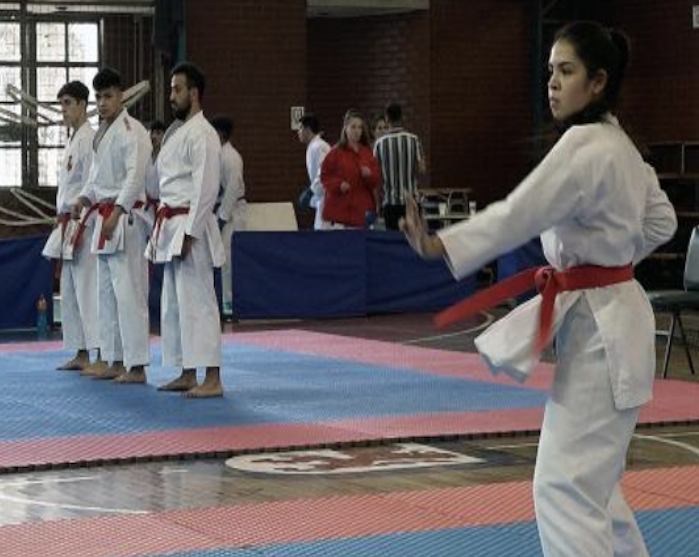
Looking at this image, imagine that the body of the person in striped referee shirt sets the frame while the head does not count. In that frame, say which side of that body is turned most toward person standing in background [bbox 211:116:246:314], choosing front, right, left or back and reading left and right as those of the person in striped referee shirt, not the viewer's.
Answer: left

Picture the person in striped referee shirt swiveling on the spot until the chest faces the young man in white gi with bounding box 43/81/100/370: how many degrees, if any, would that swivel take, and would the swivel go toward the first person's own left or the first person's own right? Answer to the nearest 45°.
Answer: approximately 135° to the first person's own left

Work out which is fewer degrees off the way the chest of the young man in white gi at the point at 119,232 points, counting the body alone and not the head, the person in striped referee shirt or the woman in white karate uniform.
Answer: the woman in white karate uniform

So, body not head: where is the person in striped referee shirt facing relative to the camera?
away from the camera

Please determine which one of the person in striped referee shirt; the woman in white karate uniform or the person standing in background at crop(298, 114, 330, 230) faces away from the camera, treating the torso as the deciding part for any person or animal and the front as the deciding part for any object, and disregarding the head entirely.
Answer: the person in striped referee shirt

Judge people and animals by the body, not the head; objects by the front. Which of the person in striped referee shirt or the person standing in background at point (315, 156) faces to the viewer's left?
the person standing in background

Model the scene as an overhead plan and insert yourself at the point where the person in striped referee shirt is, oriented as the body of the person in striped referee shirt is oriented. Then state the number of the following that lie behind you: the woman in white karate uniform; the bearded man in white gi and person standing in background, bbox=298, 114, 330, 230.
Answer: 2

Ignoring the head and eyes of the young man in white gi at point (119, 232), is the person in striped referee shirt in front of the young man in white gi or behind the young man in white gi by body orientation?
behind

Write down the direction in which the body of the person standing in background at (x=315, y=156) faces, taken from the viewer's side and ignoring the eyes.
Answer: to the viewer's left

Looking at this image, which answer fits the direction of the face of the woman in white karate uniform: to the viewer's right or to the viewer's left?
to the viewer's left

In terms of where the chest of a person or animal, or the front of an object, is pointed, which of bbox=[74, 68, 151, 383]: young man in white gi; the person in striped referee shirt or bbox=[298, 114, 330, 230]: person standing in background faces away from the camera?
the person in striped referee shirt

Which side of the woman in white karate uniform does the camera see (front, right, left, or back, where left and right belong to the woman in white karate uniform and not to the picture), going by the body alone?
left
